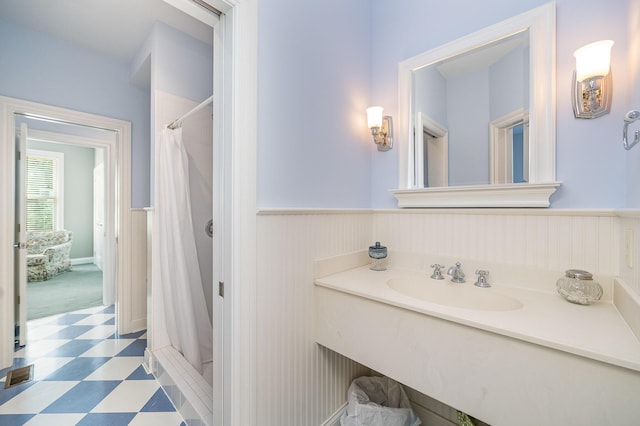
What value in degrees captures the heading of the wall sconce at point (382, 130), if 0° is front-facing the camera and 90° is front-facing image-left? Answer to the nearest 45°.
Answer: approximately 45°

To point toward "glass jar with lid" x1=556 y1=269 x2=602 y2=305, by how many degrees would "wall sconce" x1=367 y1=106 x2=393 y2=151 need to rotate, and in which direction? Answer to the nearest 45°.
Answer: approximately 90° to its left

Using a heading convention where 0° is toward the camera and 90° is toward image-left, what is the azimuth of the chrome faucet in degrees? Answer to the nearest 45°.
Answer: approximately 45°

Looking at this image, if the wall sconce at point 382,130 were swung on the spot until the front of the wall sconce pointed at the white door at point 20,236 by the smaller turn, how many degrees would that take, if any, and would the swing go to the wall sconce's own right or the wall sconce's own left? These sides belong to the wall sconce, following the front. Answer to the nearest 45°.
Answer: approximately 45° to the wall sconce's own right
